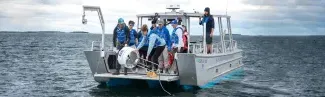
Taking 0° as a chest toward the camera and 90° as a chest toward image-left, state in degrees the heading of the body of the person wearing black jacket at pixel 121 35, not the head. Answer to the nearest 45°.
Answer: approximately 0°

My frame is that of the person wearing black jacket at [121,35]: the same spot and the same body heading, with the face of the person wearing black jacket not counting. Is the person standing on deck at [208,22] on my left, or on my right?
on my left

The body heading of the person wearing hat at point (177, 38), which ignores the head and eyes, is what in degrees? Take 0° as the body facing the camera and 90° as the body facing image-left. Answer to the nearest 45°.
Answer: approximately 45°

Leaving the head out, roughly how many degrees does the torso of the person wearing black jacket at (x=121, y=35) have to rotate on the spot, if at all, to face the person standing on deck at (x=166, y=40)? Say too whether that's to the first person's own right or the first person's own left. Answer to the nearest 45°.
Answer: approximately 45° to the first person's own left
